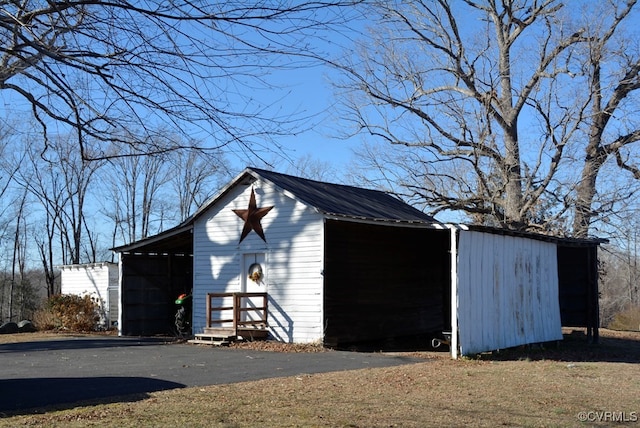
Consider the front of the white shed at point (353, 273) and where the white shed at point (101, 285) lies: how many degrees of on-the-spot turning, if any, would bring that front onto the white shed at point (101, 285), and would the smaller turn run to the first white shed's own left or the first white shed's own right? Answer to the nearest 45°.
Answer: approximately 90° to the first white shed's own right

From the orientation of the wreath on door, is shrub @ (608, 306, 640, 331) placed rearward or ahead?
rearward

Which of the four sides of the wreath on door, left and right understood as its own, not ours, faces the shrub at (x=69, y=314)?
right

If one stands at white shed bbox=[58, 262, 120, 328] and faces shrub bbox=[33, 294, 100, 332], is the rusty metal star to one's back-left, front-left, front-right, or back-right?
front-left

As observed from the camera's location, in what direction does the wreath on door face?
facing the viewer and to the left of the viewer

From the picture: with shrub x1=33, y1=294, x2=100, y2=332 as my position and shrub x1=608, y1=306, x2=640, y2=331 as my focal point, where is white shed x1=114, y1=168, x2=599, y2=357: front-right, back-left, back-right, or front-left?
front-right

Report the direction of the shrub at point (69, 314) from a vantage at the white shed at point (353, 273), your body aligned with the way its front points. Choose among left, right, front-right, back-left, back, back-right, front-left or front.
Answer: right
